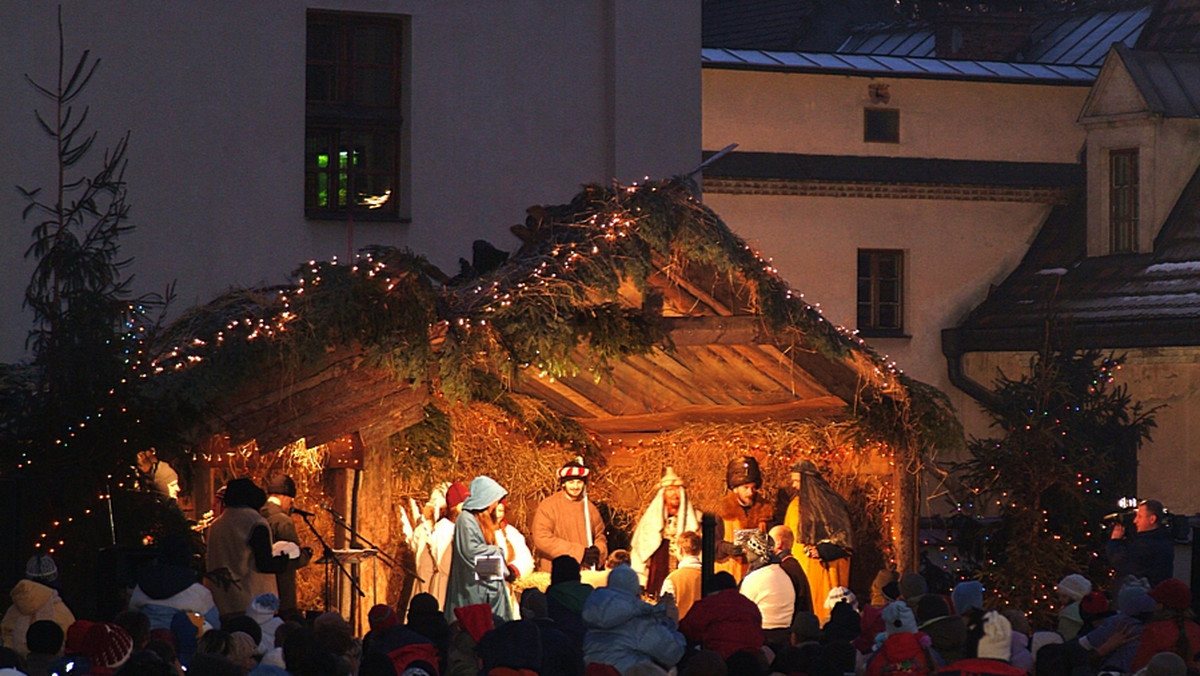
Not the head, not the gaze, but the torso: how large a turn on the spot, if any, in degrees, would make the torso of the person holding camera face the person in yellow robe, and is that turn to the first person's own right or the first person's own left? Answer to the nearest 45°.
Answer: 0° — they already face them

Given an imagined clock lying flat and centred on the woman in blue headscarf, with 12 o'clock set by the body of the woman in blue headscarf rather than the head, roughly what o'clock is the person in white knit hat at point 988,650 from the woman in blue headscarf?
The person in white knit hat is roughly at 2 o'clock from the woman in blue headscarf.

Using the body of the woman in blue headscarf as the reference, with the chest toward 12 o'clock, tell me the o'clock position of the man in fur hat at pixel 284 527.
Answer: The man in fur hat is roughly at 6 o'clock from the woman in blue headscarf.

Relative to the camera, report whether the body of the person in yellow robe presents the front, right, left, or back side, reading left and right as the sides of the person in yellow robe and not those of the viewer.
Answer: left

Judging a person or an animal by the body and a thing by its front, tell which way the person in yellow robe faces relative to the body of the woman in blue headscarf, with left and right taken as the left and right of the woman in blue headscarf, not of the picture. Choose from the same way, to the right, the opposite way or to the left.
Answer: the opposite way

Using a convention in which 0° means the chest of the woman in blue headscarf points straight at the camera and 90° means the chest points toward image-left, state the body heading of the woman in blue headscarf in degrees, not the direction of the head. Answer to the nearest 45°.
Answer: approximately 270°

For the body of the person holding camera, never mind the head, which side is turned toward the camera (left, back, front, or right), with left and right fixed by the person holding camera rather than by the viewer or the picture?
left

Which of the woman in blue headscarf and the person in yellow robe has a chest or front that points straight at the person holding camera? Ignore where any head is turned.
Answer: the woman in blue headscarf

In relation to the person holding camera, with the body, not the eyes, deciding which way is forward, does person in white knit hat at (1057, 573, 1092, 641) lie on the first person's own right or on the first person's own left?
on the first person's own left

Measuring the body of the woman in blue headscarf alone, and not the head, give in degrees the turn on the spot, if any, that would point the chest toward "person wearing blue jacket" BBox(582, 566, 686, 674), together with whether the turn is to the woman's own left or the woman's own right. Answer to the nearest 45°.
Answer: approximately 90° to the woman's own right

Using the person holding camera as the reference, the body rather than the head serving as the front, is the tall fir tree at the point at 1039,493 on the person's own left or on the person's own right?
on the person's own right

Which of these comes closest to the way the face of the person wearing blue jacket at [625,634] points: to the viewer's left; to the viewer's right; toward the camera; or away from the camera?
away from the camera

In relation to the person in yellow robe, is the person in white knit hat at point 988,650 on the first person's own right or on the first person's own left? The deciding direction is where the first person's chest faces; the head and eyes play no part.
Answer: on the first person's own left

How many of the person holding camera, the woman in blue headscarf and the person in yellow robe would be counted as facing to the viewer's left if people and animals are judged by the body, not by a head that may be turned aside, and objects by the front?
2
